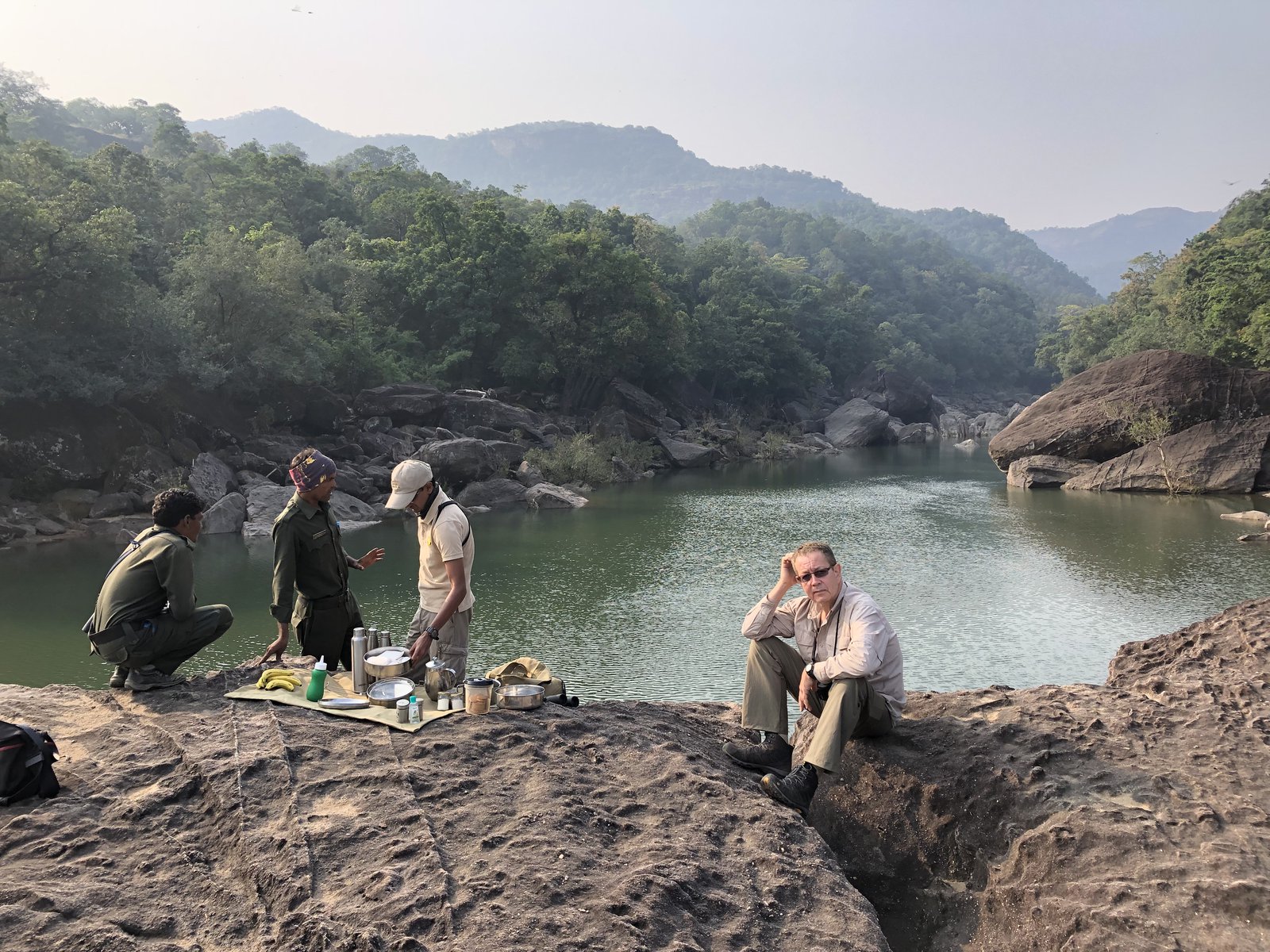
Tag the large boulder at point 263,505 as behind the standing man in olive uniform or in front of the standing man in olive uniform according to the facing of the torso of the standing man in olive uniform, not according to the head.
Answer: behind

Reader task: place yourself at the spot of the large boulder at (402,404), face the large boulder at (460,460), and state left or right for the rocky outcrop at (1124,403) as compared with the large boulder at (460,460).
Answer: left

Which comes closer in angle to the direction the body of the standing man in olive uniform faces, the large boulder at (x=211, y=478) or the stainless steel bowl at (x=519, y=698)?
the stainless steel bowl

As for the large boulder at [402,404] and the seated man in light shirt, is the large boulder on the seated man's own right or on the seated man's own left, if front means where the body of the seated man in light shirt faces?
on the seated man's own right

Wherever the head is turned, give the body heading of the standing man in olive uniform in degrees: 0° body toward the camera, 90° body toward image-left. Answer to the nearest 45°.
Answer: approximately 315°

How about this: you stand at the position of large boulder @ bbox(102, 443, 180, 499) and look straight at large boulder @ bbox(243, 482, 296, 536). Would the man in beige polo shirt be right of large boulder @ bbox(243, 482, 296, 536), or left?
right

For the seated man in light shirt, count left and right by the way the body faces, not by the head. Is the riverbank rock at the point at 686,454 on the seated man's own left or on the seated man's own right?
on the seated man's own right

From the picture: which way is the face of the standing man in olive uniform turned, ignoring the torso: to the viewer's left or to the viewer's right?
to the viewer's right

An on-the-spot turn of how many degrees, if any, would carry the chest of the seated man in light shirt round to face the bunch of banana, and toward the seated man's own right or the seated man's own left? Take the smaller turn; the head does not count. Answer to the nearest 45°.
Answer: approximately 45° to the seated man's own right

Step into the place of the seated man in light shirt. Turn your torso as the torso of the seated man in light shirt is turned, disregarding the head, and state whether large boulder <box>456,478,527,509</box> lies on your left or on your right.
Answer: on your right

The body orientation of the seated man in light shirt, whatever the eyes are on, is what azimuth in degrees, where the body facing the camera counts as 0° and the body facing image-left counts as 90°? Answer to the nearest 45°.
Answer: approximately 45°
